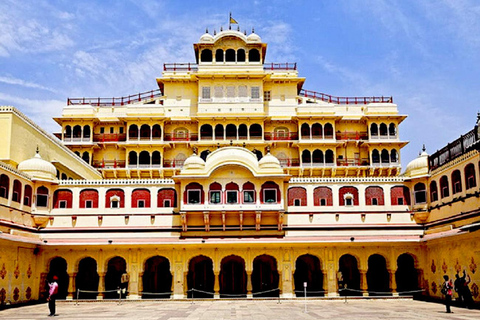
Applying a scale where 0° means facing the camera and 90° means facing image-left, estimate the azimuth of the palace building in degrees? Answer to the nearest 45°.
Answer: approximately 0°
